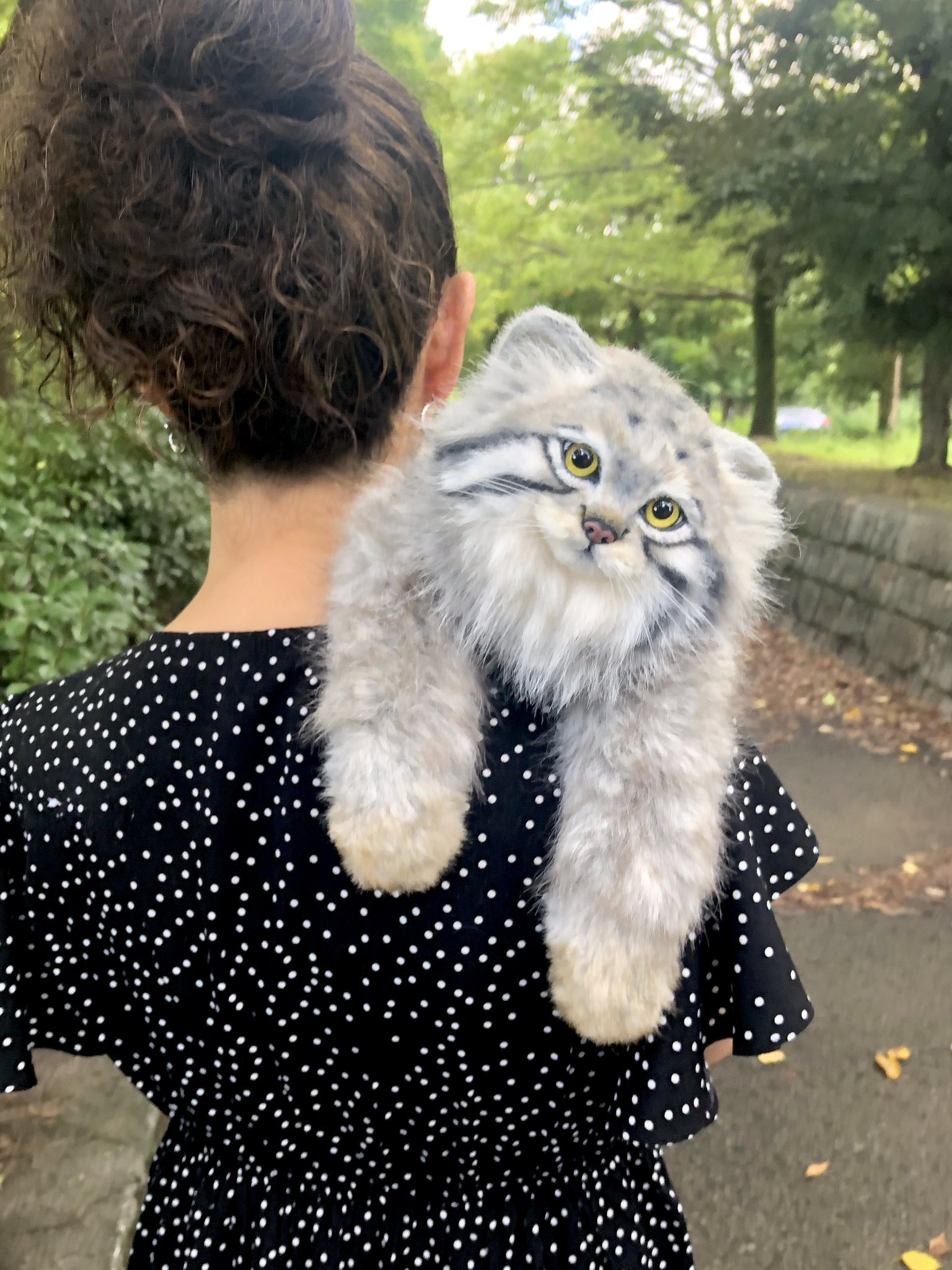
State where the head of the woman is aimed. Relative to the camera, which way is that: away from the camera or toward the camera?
away from the camera

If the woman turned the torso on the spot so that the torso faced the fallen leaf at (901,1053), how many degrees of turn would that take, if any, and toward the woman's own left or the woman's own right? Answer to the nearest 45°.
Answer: approximately 45° to the woman's own right

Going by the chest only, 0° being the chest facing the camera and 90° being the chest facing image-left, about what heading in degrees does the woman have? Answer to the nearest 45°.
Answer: approximately 180°

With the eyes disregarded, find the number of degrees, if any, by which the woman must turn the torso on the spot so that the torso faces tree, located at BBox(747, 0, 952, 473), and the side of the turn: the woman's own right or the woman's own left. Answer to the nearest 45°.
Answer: approximately 45° to the woman's own right

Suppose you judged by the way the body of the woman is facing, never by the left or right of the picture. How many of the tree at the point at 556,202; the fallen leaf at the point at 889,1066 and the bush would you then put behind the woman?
0

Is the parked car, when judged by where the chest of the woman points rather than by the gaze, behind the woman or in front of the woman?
in front

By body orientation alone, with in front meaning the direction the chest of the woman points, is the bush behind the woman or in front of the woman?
in front

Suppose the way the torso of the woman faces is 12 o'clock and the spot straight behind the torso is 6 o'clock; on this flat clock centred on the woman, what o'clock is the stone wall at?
The stone wall is roughly at 1 o'clock from the woman.

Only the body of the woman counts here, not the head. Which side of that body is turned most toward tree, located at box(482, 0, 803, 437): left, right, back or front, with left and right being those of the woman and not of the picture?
front

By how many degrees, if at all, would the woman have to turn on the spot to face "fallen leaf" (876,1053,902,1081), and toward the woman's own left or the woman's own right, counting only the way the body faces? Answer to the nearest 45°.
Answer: approximately 45° to the woman's own right

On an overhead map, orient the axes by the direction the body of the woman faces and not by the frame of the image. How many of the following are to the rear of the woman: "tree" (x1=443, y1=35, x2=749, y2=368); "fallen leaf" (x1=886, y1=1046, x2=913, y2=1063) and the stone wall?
0

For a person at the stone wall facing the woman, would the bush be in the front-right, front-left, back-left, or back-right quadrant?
front-right
